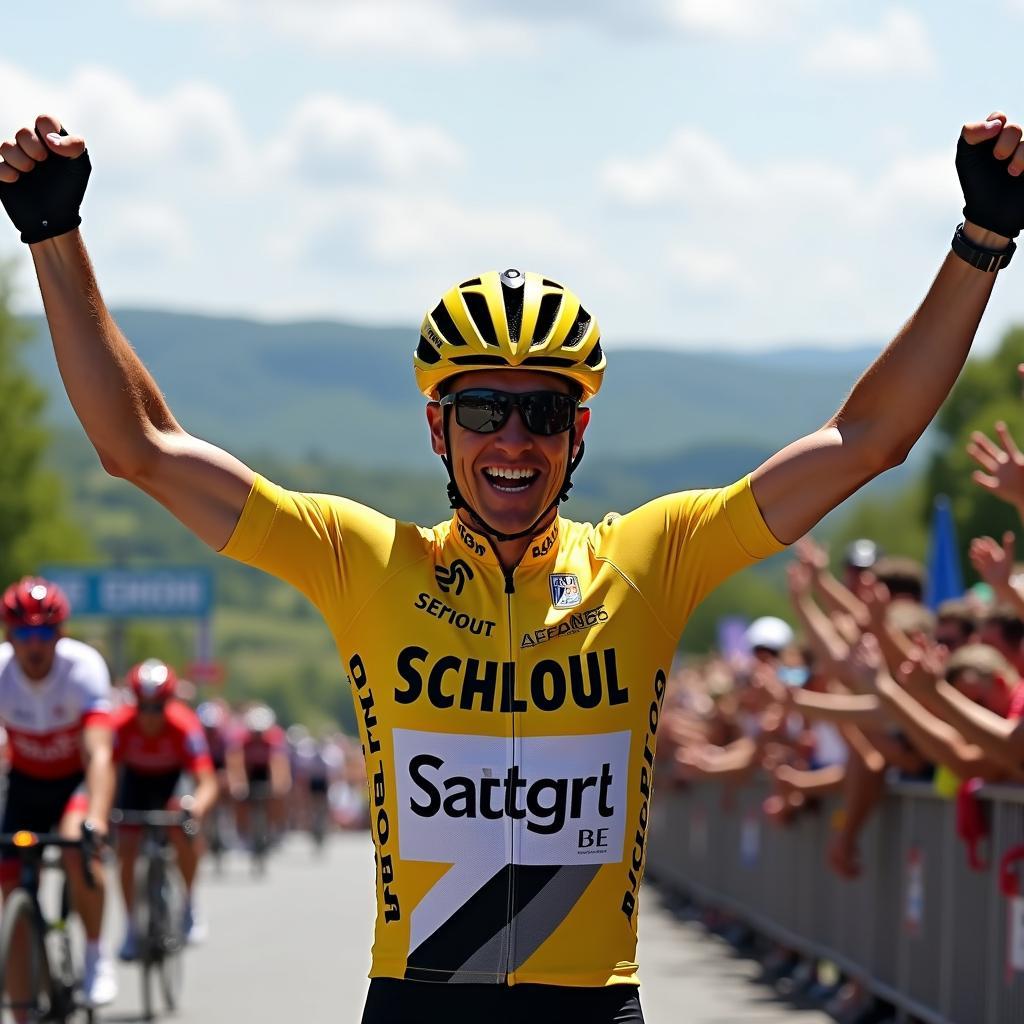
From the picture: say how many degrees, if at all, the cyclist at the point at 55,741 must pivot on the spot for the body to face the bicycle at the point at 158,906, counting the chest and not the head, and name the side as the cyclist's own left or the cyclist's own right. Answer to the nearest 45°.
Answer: approximately 180°

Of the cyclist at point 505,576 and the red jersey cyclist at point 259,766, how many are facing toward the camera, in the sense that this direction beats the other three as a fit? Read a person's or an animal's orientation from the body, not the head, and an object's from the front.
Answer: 2

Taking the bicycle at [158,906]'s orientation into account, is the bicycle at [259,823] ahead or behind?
behind

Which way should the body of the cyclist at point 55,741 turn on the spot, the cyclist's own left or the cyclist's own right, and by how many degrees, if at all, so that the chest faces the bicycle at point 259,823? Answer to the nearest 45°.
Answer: approximately 180°

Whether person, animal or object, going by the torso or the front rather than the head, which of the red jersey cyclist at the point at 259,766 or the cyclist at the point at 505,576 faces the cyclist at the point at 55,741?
the red jersey cyclist

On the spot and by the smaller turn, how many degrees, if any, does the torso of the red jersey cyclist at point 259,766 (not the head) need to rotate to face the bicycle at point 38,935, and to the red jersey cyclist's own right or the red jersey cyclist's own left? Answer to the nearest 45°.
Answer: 0° — they already face it

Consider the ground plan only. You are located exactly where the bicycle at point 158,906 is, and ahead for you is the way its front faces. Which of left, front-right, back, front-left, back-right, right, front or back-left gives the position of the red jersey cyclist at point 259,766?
back
